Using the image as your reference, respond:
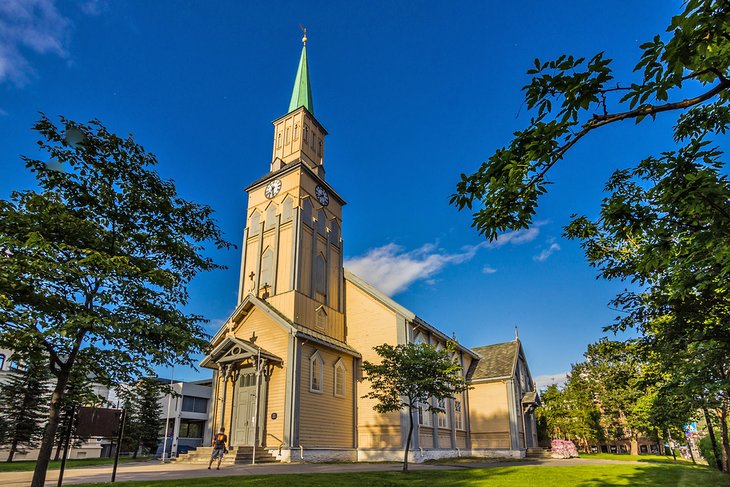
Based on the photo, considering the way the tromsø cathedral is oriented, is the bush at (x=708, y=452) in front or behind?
behind

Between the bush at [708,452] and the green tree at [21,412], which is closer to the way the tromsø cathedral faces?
the green tree

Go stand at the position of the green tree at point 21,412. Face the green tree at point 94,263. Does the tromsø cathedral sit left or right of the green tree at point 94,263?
left

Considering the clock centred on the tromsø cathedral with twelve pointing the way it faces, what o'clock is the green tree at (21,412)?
The green tree is roughly at 2 o'clock from the tromsø cathedral.

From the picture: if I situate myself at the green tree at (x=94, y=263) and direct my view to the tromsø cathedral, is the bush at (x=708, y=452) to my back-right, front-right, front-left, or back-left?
front-right

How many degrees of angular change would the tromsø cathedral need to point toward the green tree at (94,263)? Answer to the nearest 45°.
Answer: approximately 45° to its left

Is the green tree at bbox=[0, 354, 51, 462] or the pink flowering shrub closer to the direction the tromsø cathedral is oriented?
the green tree

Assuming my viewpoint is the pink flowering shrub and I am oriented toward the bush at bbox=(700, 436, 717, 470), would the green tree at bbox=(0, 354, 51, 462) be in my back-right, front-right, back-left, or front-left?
back-right

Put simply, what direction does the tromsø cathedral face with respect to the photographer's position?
facing the viewer and to the left of the viewer
